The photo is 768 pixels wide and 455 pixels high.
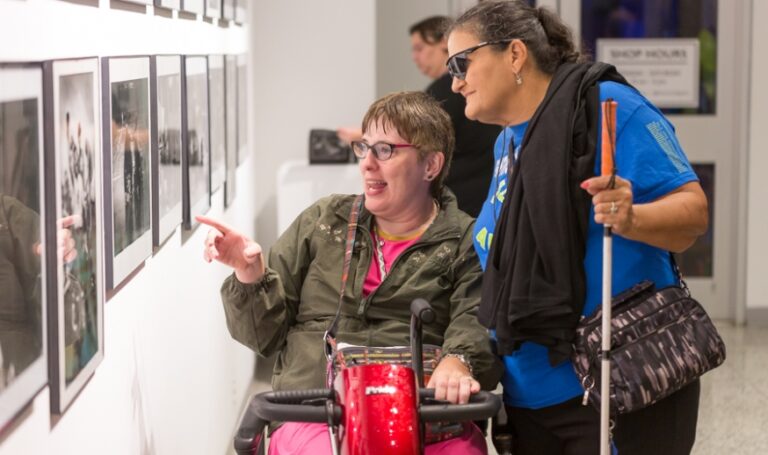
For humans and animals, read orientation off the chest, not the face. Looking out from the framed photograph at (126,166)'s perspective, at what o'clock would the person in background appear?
The person in background is roughly at 10 o'clock from the framed photograph.

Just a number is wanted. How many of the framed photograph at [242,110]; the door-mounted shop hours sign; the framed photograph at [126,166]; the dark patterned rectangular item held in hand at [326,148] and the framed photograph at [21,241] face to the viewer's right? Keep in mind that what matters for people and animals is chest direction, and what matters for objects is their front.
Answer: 3

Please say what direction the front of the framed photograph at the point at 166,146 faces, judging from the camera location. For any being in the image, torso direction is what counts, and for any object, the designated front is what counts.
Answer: facing to the right of the viewer

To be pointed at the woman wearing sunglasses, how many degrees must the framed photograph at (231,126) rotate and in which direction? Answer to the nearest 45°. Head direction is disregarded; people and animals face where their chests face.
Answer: approximately 90° to its right

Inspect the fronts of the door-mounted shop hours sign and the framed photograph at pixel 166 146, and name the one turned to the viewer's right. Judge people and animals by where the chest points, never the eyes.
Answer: the framed photograph

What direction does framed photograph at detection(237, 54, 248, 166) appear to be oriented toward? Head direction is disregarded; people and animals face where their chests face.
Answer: to the viewer's right

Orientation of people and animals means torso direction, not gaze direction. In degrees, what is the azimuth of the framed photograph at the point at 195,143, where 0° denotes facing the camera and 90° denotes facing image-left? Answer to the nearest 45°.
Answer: approximately 270°

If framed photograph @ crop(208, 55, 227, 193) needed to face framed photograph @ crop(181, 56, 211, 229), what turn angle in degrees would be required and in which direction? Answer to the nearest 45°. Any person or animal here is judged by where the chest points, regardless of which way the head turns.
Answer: approximately 90° to its right

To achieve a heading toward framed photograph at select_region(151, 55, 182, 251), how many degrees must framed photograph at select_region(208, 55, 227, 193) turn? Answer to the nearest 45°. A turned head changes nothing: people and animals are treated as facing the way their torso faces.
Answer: approximately 90° to its right

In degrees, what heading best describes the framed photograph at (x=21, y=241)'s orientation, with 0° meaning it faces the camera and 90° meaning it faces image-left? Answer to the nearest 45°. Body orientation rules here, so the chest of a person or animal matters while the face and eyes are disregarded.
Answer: approximately 270°

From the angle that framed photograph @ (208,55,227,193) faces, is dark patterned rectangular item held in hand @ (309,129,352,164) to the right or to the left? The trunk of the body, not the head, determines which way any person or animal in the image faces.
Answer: on its left
